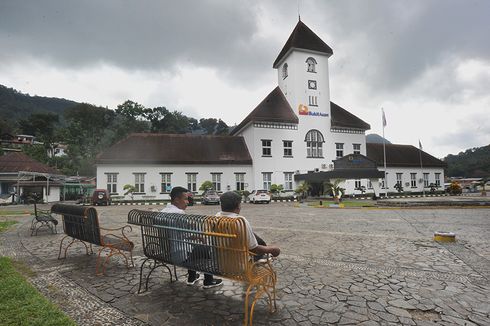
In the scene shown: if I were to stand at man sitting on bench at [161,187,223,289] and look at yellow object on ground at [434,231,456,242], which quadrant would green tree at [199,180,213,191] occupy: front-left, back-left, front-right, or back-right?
front-left

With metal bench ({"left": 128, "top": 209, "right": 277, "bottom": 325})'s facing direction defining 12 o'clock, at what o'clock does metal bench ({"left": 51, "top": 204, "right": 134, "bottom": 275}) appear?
metal bench ({"left": 51, "top": 204, "right": 134, "bottom": 275}) is roughly at 9 o'clock from metal bench ({"left": 128, "top": 209, "right": 277, "bottom": 325}).

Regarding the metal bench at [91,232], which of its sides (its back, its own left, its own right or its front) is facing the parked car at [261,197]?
front

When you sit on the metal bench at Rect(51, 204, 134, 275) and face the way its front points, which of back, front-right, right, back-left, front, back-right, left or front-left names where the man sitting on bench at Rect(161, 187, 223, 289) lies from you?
right

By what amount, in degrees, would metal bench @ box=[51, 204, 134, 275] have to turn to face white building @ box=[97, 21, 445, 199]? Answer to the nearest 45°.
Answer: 0° — it already faces it

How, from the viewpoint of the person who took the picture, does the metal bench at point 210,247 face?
facing away from the viewer and to the right of the viewer

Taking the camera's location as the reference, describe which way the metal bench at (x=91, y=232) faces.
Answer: facing away from the viewer and to the right of the viewer

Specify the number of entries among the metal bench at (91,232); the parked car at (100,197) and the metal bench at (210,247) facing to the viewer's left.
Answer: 0

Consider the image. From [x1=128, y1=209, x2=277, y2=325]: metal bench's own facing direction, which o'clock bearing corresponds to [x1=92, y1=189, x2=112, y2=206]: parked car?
The parked car is roughly at 10 o'clock from the metal bench.

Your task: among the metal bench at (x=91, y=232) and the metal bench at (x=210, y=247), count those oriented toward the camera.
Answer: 0

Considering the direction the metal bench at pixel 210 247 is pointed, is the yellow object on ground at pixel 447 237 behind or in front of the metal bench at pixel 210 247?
in front

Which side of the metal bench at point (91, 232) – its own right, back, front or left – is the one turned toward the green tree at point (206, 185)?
front

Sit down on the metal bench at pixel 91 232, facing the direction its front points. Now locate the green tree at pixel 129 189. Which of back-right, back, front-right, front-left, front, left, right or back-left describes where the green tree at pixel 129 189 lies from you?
front-left

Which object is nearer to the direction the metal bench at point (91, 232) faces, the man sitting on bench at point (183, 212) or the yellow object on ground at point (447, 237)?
the yellow object on ground
